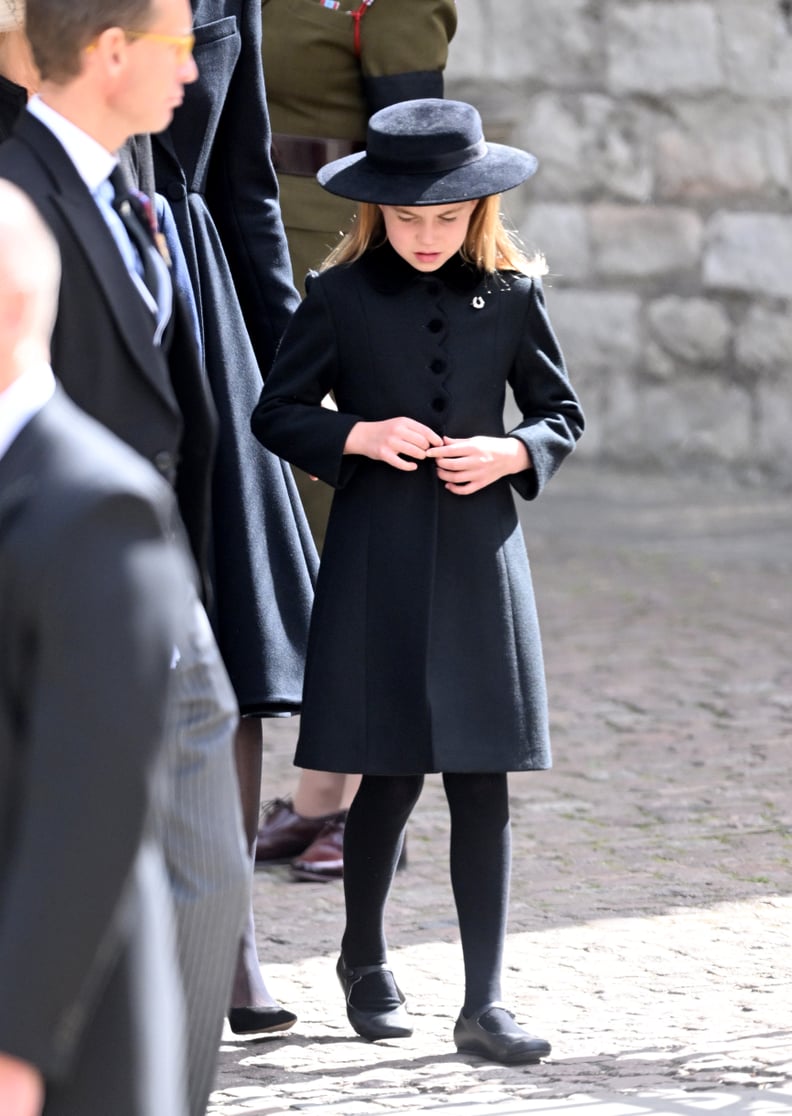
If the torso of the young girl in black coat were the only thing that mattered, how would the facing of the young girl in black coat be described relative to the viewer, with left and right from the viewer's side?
facing the viewer

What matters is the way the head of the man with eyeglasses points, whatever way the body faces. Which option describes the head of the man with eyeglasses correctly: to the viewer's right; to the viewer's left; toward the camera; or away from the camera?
to the viewer's right

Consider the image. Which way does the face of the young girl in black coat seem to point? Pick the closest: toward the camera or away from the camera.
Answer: toward the camera

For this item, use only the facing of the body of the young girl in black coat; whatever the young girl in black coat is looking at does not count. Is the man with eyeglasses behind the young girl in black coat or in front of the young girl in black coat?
in front
